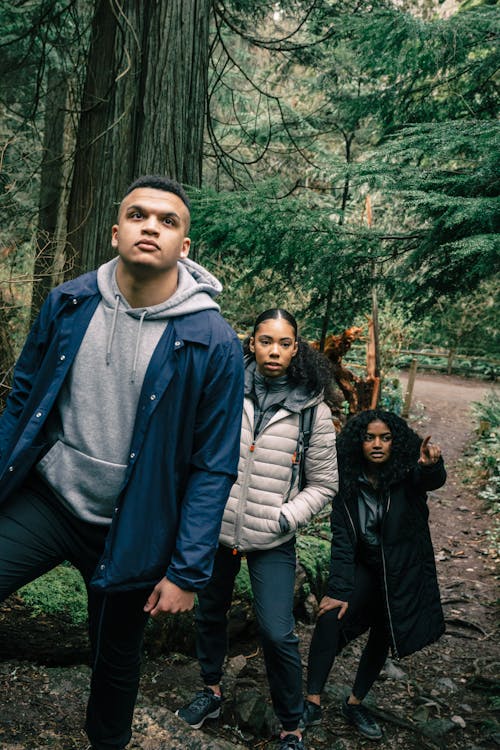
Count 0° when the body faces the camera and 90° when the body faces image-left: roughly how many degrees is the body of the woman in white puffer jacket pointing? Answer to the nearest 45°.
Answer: approximately 45°

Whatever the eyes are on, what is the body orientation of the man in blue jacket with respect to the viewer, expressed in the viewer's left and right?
facing the viewer and to the left of the viewer

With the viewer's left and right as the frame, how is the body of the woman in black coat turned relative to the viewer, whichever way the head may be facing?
facing the viewer

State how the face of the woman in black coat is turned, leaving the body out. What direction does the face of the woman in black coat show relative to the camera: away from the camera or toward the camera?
toward the camera

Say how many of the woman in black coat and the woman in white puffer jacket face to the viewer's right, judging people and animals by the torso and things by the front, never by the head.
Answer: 0

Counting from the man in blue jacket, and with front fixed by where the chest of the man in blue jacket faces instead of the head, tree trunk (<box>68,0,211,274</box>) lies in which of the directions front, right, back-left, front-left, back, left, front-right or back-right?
back-right

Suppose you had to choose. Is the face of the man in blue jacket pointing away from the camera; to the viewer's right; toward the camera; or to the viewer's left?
toward the camera

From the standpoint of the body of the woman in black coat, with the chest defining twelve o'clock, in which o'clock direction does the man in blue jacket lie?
The man in blue jacket is roughly at 1 o'clock from the woman in black coat.

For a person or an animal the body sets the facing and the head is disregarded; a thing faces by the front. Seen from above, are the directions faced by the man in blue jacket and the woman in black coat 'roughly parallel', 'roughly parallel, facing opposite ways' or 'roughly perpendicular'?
roughly parallel
